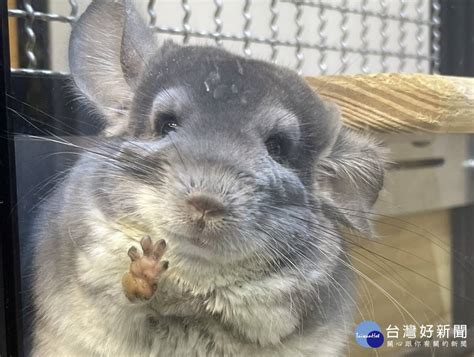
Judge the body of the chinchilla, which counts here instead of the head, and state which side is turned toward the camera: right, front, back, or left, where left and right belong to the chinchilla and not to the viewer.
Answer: front

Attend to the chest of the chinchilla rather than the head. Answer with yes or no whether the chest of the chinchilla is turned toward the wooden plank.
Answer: no
